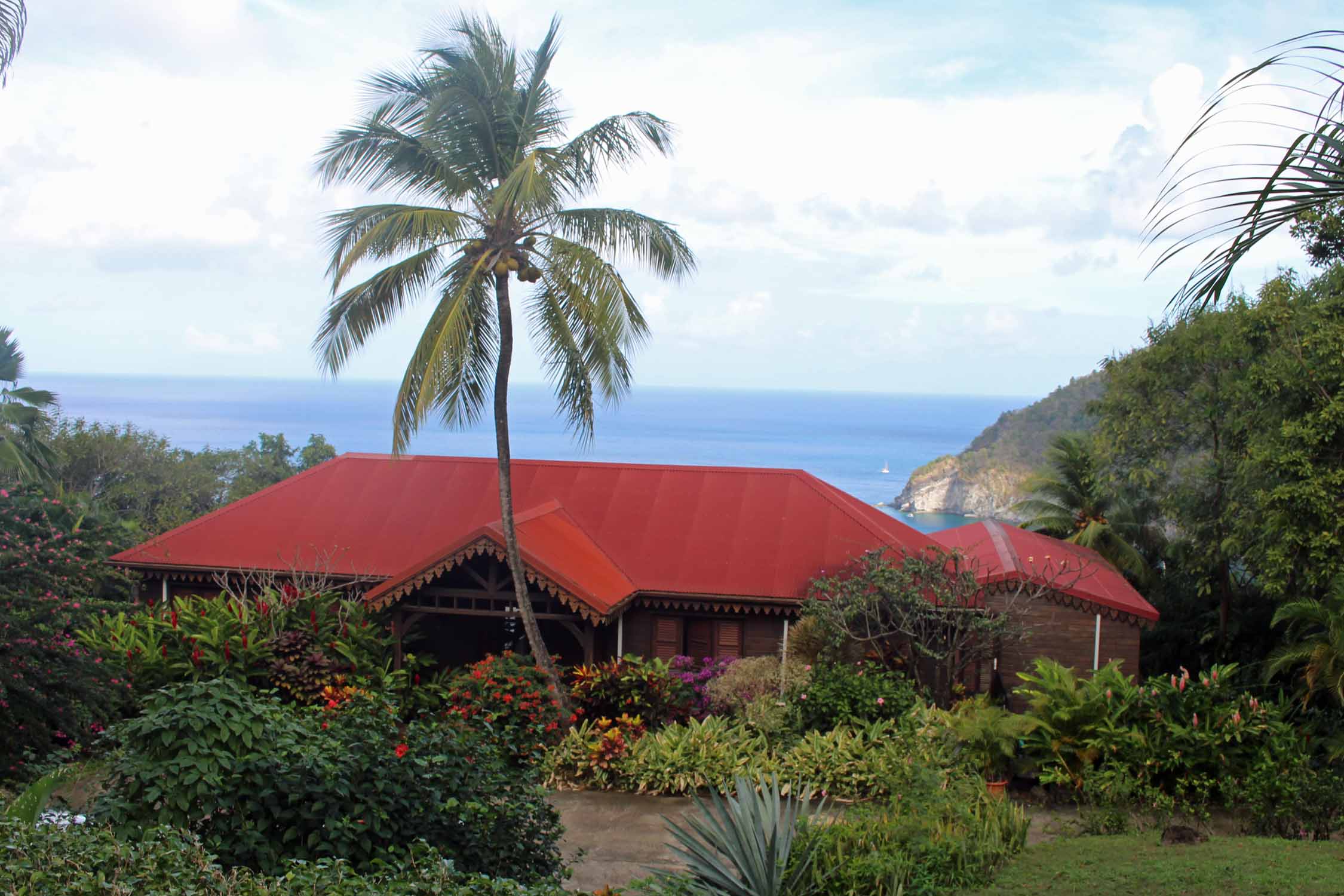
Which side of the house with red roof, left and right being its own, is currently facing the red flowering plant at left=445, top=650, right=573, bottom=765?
front

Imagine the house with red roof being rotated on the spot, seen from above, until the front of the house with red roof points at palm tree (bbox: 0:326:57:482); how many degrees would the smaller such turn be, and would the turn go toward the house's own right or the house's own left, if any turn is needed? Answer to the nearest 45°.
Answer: approximately 90° to the house's own right

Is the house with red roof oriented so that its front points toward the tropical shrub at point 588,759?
yes

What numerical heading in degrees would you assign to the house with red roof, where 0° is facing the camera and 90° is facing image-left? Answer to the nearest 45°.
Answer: approximately 0°

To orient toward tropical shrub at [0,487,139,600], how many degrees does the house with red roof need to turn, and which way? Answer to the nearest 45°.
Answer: approximately 45° to its right

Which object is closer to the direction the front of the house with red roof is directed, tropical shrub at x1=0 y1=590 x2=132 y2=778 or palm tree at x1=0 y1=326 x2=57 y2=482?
the tropical shrub

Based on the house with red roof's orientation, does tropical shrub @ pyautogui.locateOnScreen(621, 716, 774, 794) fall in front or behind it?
in front

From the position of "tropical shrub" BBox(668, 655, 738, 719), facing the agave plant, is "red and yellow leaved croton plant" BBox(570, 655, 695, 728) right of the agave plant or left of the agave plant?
right

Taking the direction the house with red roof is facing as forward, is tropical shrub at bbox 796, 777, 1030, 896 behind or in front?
in front

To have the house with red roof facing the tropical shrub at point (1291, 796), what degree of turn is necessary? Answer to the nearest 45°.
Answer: approximately 45° to its left
